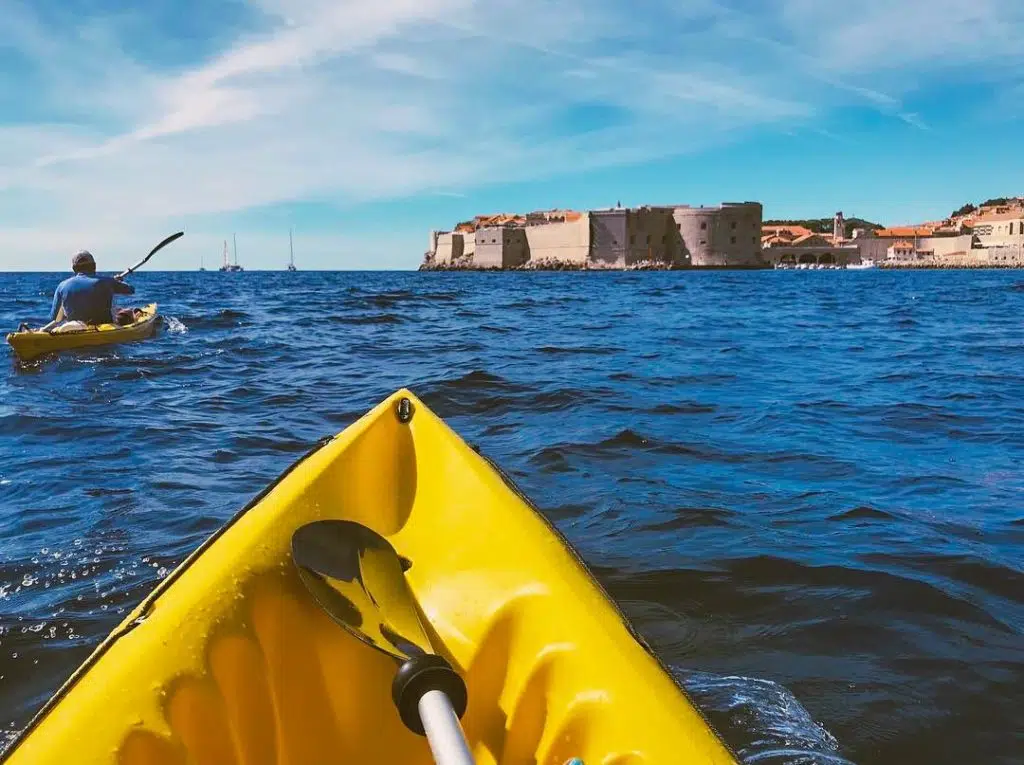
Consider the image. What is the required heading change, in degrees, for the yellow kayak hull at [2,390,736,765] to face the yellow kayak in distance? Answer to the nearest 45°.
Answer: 0° — it already faces it

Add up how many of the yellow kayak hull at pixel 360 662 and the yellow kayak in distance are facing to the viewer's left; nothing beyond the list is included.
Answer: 0

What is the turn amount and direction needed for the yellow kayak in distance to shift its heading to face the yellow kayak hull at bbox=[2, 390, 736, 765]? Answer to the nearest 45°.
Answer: approximately 135° to its right

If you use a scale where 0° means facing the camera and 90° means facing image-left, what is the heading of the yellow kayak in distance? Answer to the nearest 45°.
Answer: approximately 225°

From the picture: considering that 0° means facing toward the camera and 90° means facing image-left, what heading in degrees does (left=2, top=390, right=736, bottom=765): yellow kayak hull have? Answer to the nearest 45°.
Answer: approximately 180°

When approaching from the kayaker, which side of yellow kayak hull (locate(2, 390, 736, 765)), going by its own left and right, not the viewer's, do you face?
front
